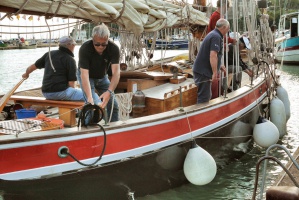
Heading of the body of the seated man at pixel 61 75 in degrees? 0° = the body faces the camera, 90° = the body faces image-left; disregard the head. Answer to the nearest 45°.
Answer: approximately 225°

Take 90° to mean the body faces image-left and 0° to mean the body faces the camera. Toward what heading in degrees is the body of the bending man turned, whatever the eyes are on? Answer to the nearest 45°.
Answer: approximately 0°

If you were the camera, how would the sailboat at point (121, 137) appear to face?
facing away from the viewer and to the right of the viewer

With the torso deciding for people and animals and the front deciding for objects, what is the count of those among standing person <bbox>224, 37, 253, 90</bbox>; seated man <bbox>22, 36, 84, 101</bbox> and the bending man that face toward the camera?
1

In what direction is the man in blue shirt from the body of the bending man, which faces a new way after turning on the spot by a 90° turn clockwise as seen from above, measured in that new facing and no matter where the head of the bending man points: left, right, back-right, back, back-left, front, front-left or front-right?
back-right

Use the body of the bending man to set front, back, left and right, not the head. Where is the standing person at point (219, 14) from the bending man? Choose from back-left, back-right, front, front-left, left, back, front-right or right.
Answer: back-left
